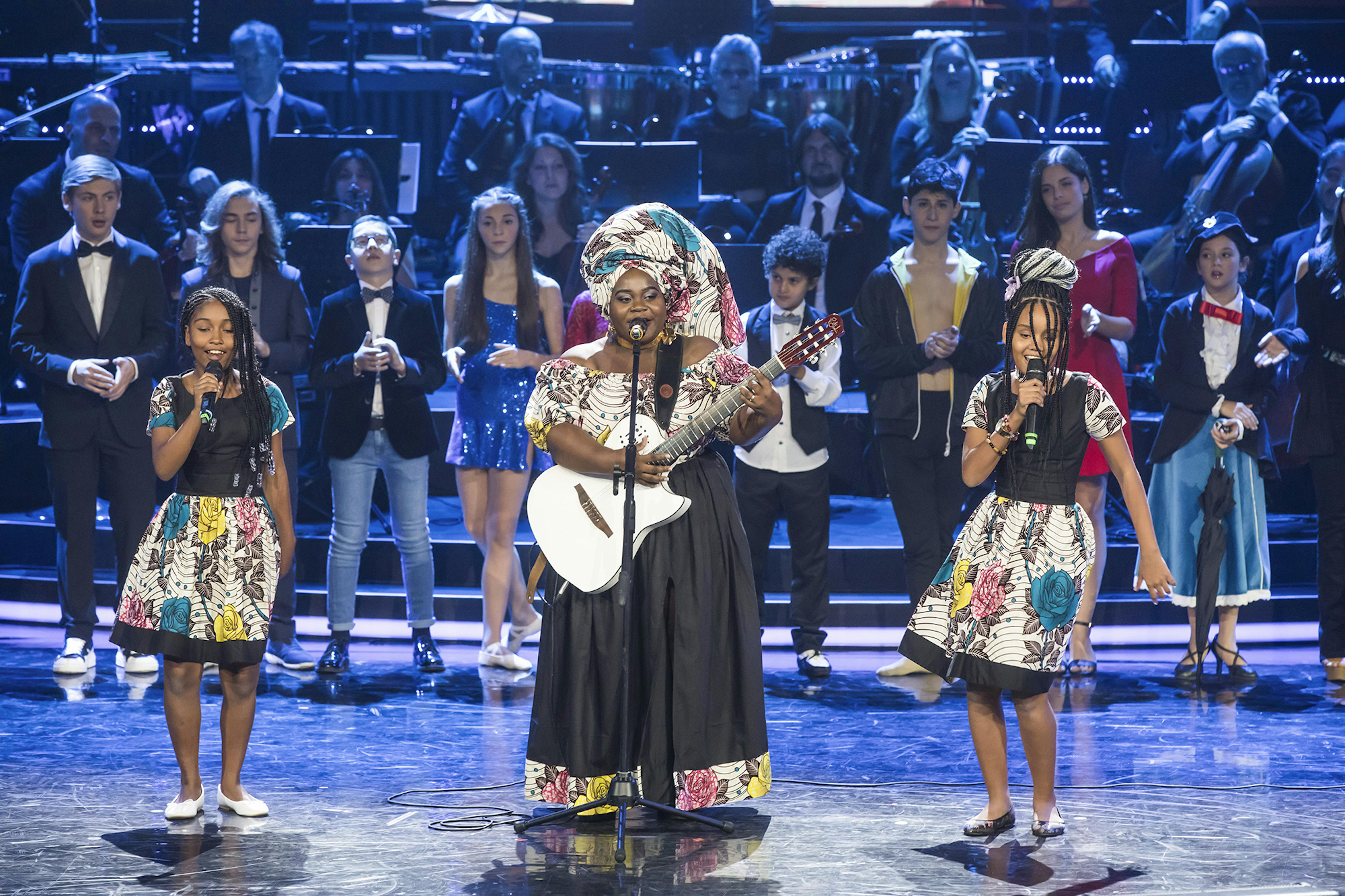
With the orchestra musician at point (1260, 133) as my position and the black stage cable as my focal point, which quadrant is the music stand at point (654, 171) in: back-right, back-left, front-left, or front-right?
front-right

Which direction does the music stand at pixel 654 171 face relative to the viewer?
away from the camera

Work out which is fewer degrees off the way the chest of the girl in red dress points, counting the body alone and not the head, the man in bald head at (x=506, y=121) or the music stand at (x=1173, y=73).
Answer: the man in bald head

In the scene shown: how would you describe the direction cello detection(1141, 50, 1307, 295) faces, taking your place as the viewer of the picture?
facing the viewer and to the left of the viewer

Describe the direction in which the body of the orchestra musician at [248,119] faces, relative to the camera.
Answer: toward the camera

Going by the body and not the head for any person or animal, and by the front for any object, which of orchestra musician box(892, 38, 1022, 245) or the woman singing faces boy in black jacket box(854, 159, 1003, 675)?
the orchestra musician

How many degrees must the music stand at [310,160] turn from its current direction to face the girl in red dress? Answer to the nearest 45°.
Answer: approximately 135° to its right

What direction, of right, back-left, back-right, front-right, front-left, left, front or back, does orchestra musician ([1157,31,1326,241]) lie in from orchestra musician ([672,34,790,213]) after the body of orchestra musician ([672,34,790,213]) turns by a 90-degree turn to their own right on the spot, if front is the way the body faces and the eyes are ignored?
back

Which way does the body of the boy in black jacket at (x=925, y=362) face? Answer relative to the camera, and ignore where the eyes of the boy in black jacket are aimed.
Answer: toward the camera

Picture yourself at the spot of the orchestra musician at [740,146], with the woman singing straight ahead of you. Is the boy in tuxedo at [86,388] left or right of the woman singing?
right

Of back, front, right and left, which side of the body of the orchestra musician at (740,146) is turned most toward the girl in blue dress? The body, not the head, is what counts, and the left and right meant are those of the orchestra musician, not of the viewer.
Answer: front

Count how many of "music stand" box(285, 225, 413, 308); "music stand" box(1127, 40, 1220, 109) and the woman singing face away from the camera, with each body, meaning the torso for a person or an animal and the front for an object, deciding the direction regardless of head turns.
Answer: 2

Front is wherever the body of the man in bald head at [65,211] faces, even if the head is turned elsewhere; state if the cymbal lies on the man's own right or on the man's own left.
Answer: on the man's own left

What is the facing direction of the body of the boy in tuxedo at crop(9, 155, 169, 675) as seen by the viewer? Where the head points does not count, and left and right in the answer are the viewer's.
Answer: facing the viewer
